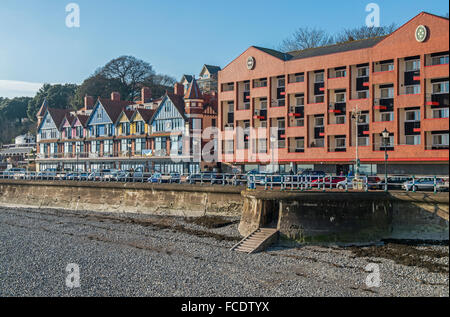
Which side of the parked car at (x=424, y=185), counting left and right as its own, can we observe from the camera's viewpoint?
left

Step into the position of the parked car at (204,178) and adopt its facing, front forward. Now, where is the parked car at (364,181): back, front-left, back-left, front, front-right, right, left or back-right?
back-left

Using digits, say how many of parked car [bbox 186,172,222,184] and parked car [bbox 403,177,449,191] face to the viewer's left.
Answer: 2

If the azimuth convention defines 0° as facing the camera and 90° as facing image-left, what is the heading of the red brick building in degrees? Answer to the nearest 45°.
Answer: approximately 45°

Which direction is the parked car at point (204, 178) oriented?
to the viewer's left

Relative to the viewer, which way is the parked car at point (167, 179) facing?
to the viewer's left

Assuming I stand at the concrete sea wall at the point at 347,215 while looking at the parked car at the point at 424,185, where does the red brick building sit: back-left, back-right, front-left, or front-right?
front-left

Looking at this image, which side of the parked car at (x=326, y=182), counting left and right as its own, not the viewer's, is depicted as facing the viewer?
left

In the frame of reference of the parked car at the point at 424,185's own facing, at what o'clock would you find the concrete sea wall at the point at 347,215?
The concrete sea wall is roughly at 11 o'clock from the parked car.
